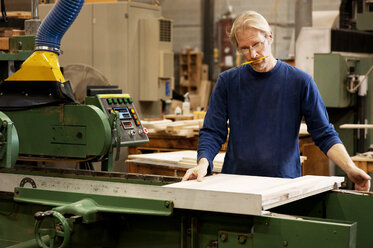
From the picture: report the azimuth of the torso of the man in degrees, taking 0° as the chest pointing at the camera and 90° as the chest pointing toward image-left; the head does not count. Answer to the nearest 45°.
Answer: approximately 0°
